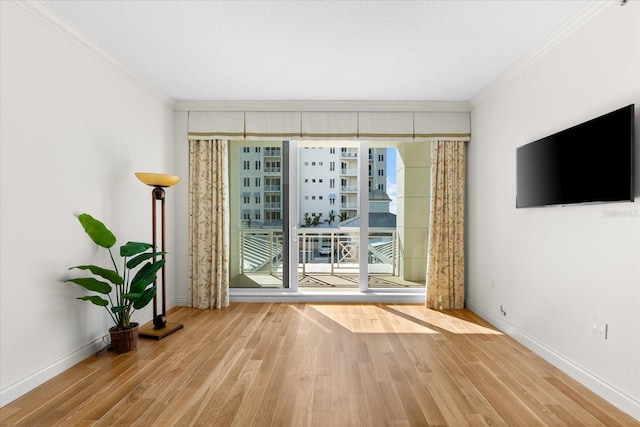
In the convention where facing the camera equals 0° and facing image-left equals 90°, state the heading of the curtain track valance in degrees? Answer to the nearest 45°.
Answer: approximately 0°

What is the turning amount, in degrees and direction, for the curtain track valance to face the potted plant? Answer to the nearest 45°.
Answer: approximately 45° to its right
